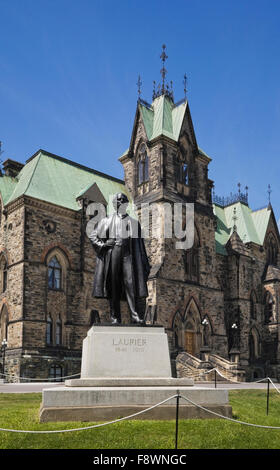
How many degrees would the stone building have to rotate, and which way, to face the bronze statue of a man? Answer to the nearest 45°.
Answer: approximately 45° to its right

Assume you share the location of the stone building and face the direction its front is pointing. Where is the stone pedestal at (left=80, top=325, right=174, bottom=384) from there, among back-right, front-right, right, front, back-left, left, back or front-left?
front-right

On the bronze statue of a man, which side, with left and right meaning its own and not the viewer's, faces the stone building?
back

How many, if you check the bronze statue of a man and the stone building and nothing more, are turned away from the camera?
0

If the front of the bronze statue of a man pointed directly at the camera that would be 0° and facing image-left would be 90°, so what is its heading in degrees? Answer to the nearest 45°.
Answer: approximately 0°

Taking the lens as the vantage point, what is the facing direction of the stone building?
facing the viewer and to the right of the viewer
